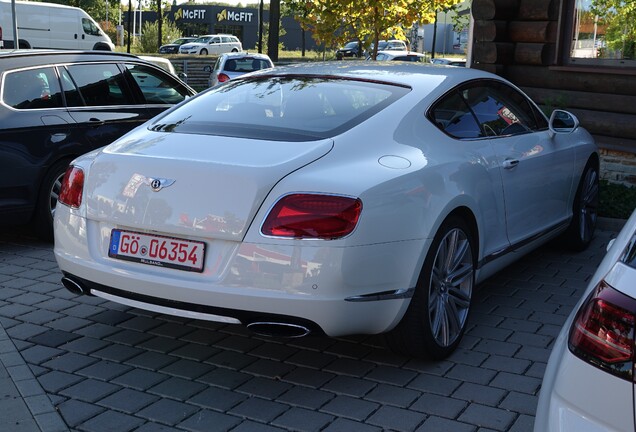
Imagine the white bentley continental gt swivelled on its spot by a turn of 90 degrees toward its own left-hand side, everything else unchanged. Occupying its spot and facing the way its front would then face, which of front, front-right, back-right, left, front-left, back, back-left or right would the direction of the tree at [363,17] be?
front-right

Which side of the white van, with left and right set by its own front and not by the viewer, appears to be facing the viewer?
right

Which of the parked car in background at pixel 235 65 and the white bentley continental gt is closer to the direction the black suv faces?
the parked car in background

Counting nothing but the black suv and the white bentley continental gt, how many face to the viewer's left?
0

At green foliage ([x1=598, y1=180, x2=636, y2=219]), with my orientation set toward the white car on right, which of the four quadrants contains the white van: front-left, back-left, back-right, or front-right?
back-right

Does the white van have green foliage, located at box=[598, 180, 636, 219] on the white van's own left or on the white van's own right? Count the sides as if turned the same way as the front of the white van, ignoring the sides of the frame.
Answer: on the white van's own right

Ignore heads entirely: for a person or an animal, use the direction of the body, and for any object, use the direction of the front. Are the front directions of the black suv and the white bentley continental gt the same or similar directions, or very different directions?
same or similar directions

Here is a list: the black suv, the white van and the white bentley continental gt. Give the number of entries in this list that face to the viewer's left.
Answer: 0

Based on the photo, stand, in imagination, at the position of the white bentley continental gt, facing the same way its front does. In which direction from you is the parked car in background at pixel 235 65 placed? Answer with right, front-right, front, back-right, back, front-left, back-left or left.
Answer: front-left

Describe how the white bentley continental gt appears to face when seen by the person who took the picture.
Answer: facing away from the viewer and to the right of the viewer

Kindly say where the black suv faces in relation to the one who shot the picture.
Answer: facing away from the viewer and to the right of the viewer

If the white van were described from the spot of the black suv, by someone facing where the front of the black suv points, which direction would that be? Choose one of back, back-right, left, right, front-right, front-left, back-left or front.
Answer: front-left

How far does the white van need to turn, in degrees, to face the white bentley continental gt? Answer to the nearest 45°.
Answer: approximately 90° to its right

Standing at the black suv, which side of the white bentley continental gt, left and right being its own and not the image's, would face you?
left
